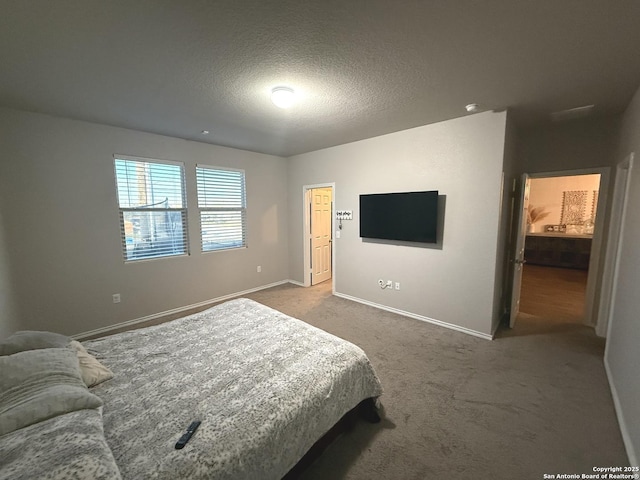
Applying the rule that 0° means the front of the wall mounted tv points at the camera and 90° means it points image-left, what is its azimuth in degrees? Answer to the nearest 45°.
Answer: approximately 45°

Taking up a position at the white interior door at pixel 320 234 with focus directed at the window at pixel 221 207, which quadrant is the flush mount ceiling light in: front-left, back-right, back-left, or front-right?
front-left

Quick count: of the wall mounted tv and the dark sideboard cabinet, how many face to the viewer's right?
0

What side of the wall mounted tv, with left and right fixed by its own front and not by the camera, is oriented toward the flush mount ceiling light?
front

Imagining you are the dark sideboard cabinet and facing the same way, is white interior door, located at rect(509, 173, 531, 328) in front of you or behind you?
in front

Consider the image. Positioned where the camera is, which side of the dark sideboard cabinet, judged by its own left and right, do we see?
front

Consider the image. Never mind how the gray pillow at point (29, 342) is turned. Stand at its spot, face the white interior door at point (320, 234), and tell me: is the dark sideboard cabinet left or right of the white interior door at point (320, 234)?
right

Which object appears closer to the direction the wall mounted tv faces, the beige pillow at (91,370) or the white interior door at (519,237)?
the beige pillow

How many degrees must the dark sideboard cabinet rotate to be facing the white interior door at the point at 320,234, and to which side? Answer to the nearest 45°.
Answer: approximately 45° to its right

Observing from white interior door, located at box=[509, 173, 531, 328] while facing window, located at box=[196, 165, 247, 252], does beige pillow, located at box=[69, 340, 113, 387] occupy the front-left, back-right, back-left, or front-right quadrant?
front-left

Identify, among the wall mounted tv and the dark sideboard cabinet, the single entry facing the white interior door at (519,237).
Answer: the dark sideboard cabinet

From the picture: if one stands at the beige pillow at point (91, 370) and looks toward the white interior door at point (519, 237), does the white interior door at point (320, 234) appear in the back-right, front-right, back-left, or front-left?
front-left

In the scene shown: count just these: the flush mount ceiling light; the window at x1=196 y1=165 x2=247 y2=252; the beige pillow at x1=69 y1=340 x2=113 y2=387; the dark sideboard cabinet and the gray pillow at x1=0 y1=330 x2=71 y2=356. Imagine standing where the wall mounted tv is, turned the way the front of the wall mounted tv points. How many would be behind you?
1
